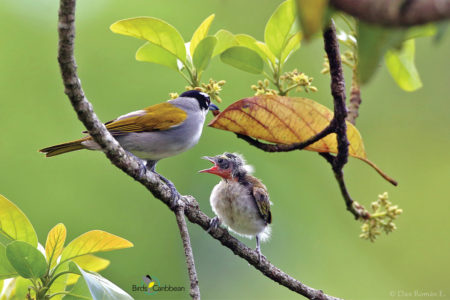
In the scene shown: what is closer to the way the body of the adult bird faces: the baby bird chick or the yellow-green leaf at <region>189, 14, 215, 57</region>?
the baby bird chick

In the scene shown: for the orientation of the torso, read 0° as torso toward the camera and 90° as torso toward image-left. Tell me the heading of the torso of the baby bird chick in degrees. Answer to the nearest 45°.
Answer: approximately 45°

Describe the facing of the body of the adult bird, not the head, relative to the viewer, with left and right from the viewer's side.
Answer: facing to the right of the viewer

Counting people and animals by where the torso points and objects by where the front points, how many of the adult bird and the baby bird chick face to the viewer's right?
1
